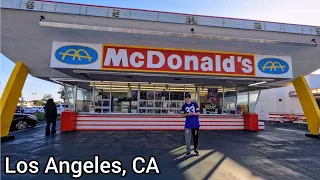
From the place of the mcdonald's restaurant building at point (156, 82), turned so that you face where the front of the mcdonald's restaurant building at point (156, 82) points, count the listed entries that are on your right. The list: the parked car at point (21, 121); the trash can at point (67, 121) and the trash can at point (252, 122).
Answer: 2

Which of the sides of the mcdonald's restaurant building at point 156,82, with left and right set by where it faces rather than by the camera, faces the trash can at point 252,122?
left

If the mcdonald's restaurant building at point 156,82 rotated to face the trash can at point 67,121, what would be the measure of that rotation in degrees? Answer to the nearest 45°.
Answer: approximately 90° to its right

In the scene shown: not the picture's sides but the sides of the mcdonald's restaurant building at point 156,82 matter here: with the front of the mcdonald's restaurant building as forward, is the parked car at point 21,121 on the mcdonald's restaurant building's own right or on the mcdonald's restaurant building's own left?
on the mcdonald's restaurant building's own right

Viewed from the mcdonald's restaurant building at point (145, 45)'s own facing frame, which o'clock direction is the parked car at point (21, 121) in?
The parked car is roughly at 4 o'clock from the mcdonald's restaurant building.

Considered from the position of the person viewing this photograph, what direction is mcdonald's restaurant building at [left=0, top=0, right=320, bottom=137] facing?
facing the viewer
